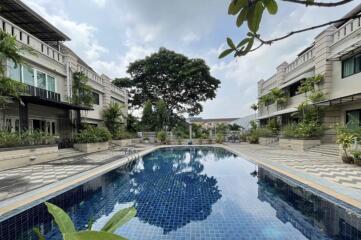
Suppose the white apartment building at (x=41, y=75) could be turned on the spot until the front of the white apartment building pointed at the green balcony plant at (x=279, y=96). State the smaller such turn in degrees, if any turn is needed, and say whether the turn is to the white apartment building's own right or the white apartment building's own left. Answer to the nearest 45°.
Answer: approximately 45° to the white apartment building's own left

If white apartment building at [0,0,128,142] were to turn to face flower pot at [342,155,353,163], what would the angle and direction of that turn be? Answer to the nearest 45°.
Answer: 0° — it already faces it

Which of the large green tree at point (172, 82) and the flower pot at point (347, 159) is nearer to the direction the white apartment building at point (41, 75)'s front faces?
the flower pot

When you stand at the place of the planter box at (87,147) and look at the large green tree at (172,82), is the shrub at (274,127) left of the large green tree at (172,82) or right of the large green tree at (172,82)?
right

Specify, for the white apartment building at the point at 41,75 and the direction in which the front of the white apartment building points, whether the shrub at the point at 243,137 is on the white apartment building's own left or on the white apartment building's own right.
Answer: on the white apartment building's own left

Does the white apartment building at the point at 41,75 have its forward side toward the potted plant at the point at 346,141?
yes

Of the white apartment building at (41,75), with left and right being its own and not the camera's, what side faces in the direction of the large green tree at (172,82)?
left

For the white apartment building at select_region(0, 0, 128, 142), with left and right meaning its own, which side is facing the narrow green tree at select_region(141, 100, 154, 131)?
left

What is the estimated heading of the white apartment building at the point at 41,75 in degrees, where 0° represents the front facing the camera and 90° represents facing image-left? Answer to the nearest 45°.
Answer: approximately 315°

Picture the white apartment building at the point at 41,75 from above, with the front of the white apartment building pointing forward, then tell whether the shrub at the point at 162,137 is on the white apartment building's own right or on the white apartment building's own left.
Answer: on the white apartment building's own left
